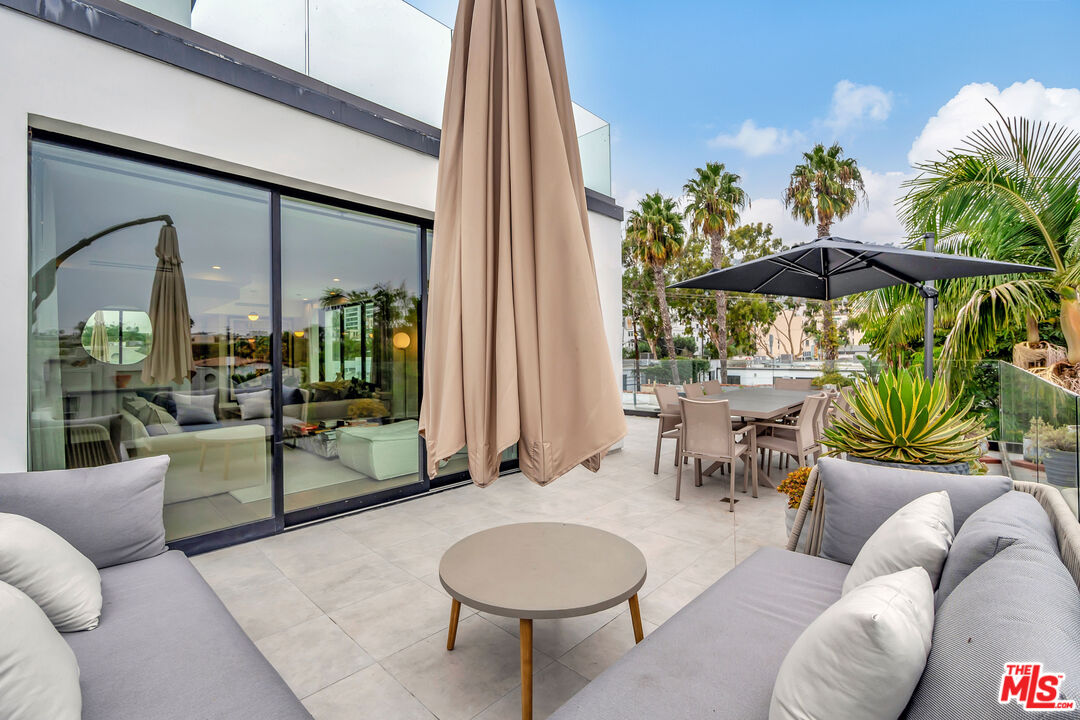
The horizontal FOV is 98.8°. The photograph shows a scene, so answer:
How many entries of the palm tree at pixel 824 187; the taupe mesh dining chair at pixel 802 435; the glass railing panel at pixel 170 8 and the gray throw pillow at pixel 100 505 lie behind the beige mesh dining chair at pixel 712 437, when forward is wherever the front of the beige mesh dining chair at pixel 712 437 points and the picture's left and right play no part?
2

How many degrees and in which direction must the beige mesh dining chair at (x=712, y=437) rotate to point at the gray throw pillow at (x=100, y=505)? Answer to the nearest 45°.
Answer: approximately 180°

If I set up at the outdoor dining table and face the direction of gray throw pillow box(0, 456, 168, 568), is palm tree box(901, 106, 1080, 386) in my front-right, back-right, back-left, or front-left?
back-left

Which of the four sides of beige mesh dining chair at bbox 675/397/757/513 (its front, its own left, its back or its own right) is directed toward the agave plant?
right

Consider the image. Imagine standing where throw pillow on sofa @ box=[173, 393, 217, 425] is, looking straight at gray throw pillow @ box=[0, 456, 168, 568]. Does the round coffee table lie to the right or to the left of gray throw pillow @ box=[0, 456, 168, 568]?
left

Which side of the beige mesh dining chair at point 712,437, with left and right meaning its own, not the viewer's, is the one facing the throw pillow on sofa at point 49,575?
back

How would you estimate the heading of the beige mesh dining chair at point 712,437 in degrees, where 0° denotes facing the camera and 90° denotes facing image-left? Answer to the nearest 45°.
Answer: approximately 225°

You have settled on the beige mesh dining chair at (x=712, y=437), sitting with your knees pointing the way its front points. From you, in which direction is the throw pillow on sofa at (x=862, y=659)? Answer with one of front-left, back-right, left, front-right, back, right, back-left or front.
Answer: back-right

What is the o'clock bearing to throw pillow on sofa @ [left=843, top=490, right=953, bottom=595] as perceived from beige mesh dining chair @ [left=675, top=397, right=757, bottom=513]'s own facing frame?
The throw pillow on sofa is roughly at 4 o'clock from the beige mesh dining chair.

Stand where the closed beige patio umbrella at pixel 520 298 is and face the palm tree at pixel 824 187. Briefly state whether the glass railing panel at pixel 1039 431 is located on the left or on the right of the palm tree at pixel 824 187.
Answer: right

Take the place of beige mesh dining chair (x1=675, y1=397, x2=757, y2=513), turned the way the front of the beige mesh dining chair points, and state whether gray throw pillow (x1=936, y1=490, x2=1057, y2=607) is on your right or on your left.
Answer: on your right

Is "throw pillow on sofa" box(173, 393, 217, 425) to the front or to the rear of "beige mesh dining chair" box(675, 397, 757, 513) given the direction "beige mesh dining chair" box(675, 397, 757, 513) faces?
to the rear
